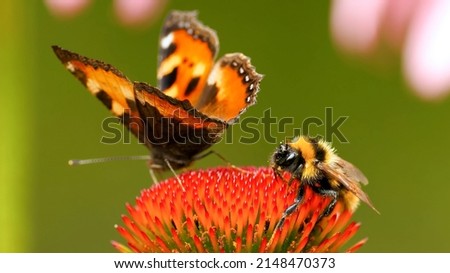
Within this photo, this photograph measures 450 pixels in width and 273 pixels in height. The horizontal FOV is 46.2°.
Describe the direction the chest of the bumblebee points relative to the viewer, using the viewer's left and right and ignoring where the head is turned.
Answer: facing to the left of the viewer
